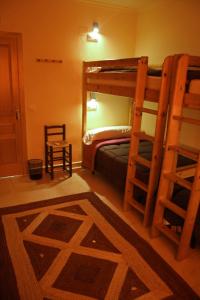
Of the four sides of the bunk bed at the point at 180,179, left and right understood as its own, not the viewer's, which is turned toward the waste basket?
right

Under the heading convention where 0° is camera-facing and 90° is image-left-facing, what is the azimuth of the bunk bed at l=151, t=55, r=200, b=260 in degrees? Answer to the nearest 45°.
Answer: approximately 45°

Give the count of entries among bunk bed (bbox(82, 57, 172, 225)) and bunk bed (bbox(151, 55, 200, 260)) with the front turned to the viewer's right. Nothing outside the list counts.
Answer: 0

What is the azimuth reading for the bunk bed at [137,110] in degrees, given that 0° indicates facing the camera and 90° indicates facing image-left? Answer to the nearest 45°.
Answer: approximately 45°

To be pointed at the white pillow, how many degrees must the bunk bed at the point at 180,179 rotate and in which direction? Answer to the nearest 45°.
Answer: approximately 90° to its right

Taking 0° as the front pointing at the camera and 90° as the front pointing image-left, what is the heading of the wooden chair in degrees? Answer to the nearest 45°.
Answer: approximately 315°
